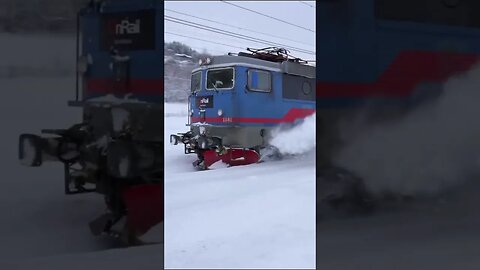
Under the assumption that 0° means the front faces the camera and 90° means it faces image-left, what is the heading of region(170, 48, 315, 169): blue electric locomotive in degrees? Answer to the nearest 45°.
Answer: approximately 45°
